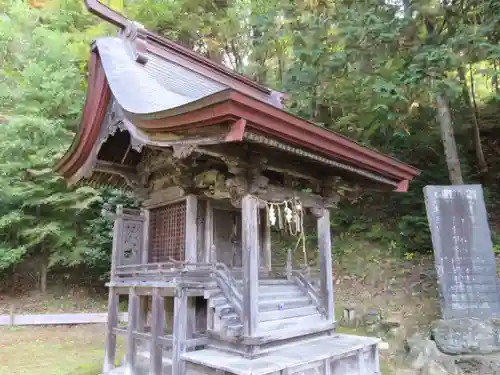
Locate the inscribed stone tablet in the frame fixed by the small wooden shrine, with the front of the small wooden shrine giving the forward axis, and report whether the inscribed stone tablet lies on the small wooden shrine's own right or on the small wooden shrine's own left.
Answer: on the small wooden shrine's own left

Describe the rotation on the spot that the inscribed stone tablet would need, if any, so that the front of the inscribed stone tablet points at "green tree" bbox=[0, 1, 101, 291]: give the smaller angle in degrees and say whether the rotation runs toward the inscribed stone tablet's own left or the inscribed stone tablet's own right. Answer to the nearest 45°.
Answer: approximately 90° to the inscribed stone tablet's own right

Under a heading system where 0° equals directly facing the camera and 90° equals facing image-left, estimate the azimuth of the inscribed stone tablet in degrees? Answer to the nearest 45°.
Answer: approximately 0°

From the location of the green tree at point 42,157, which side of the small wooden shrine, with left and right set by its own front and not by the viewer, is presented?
back

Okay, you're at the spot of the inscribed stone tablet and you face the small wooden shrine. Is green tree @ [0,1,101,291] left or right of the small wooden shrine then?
right

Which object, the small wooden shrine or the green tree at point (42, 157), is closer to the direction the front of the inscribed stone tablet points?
the small wooden shrine

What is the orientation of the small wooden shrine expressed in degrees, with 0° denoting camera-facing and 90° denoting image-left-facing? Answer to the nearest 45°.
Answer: approximately 315°

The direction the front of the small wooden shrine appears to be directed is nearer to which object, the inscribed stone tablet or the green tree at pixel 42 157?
the inscribed stone tablet
